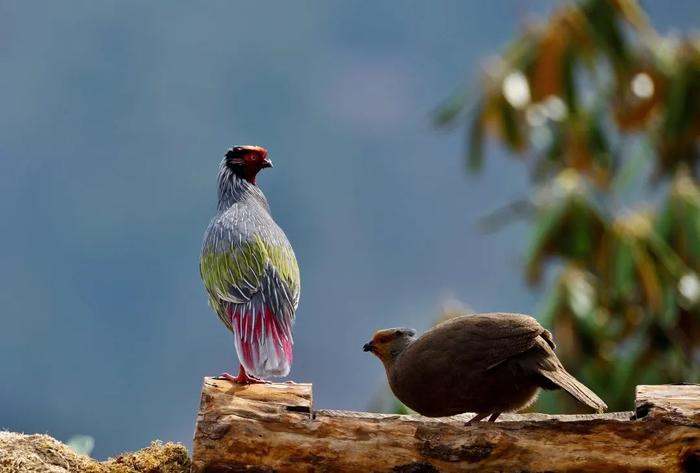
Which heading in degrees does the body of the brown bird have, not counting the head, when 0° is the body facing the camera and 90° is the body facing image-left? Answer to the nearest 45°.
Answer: approximately 90°

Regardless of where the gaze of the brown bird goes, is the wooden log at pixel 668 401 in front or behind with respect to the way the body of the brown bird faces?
behind

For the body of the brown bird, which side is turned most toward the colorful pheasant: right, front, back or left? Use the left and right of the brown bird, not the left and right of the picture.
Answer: front

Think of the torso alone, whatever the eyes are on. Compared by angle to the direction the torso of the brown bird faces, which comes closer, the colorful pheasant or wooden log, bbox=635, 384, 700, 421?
the colorful pheasant
